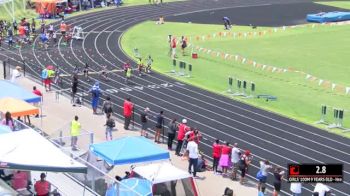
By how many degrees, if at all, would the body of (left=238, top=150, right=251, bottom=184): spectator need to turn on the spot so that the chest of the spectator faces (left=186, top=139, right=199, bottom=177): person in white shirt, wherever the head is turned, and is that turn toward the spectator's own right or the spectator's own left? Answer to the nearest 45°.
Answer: approximately 135° to the spectator's own left

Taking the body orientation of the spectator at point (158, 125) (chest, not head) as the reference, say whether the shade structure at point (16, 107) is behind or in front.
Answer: behind

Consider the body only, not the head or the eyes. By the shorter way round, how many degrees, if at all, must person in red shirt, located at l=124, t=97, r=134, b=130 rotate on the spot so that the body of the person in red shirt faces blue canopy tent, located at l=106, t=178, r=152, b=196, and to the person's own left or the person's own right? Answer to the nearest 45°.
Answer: approximately 180°

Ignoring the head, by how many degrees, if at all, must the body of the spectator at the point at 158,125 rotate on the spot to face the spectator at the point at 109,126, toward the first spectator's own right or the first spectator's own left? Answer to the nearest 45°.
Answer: approximately 135° to the first spectator's own left

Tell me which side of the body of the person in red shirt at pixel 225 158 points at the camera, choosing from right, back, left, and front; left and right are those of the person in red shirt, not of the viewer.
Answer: back

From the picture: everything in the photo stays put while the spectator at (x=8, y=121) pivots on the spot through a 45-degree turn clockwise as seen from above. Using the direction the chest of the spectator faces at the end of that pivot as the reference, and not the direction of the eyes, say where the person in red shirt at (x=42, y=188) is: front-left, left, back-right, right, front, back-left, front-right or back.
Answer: right

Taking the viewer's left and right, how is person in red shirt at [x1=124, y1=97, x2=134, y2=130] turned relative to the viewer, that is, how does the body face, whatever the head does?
facing away from the viewer

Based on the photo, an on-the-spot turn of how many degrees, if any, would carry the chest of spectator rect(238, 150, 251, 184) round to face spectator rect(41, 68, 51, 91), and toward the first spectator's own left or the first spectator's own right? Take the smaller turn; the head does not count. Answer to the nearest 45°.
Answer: approximately 90° to the first spectator's own left

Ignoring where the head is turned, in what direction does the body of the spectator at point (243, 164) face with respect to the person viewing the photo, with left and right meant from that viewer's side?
facing away from the viewer and to the right of the viewer

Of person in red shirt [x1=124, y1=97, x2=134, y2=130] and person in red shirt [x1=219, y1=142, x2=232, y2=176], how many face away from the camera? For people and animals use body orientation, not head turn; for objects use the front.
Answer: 2

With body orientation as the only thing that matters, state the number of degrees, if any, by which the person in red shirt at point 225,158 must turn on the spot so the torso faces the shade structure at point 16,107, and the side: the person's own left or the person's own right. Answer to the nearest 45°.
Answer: approximately 90° to the person's own left

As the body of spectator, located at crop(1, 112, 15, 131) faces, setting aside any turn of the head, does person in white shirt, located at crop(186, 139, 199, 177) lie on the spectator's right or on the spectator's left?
on the spectator's right

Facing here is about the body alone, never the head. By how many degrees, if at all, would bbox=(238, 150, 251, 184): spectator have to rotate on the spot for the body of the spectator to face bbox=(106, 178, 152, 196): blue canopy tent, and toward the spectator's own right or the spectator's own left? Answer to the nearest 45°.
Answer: approximately 180°

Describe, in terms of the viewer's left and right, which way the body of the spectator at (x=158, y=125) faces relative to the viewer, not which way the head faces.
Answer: facing away from the viewer and to the right of the viewer
